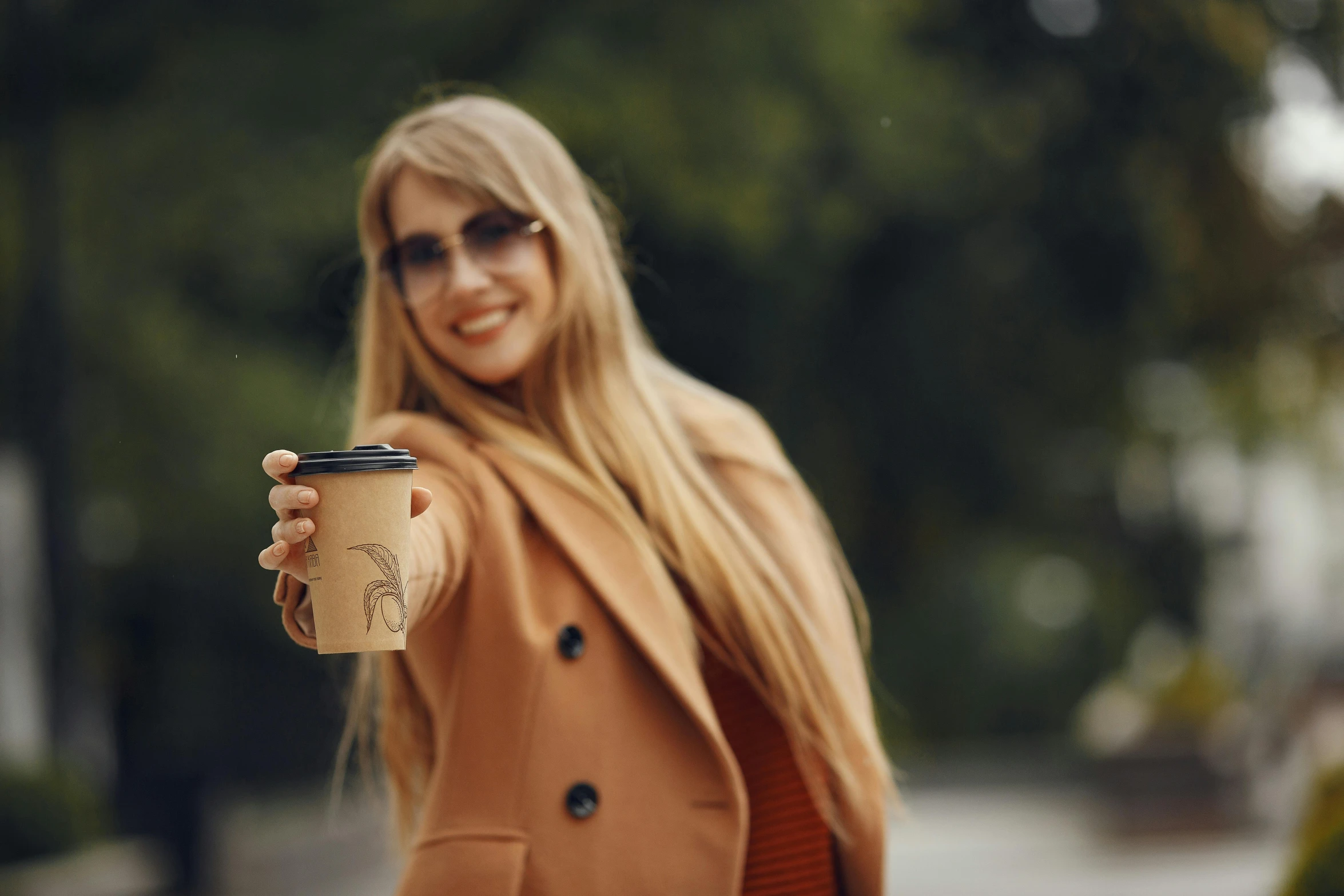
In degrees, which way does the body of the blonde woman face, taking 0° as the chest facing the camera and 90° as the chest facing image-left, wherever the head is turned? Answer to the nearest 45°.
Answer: approximately 0°
